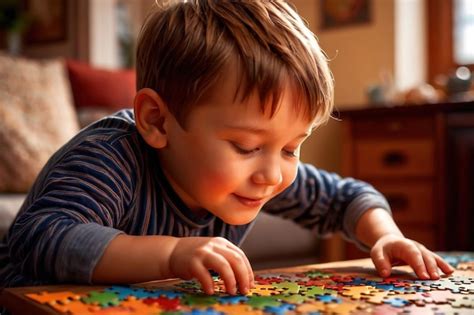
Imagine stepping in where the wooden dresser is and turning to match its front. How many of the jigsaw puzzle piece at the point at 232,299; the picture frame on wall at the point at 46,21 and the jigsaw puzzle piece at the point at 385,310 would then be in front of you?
2

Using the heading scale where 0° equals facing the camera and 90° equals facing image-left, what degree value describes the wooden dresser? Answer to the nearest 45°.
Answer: approximately 0°

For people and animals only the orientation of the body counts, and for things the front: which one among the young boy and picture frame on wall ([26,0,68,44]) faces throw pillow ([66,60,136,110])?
the picture frame on wall

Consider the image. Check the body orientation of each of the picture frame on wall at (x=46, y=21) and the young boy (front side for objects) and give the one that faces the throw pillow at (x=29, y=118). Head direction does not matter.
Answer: the picture frame on wall

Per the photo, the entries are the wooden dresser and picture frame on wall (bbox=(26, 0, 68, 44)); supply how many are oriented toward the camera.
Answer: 2

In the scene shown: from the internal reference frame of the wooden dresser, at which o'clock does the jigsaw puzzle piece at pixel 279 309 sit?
The jigsaw puzzle piece is roughly at 12 o'clock from the wooden dresser.

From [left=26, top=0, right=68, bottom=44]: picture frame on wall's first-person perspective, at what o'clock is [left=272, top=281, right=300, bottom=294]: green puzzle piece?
The green puzzle piece is roughly at 12 o'clock from the picture frame on wall.

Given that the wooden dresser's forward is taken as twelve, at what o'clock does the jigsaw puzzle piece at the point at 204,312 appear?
The jigsaw puzzle piece is roughly at 12 o'clock from the wooden dresser.
